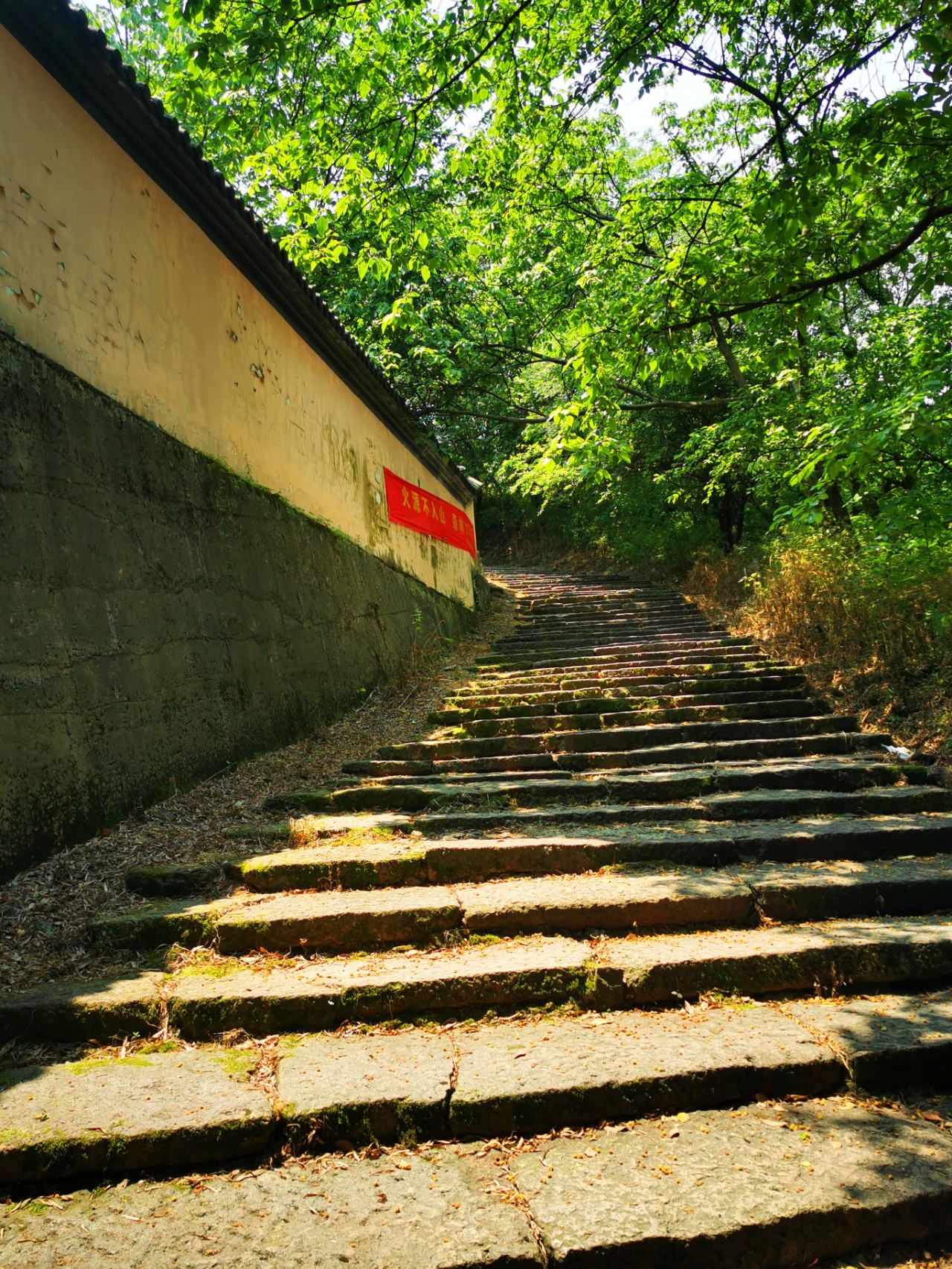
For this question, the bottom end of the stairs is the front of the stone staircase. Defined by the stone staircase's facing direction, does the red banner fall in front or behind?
behind

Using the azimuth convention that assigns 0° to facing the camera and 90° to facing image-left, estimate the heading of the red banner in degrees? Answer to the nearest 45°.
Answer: approximately 315°
